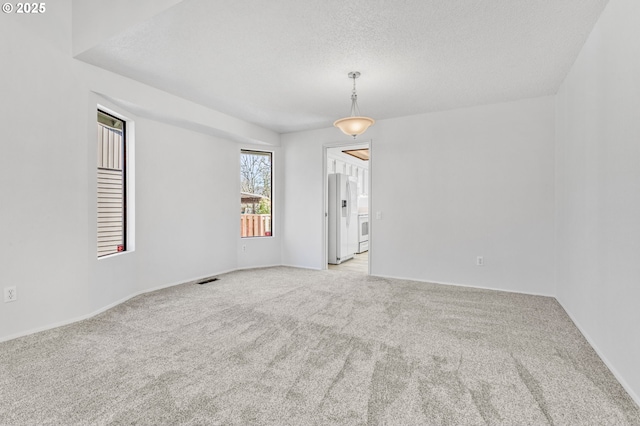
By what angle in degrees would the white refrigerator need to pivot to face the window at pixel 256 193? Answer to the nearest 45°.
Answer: approximately 90° to its right

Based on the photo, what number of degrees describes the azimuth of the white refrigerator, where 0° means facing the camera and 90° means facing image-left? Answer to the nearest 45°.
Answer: approximately 315°

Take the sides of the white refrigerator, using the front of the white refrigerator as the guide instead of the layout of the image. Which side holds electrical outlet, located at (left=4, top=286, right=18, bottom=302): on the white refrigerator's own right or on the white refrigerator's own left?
on the white refrigerator's own right

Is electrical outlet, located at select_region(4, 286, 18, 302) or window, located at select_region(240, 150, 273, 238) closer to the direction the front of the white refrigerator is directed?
the electrical outlet

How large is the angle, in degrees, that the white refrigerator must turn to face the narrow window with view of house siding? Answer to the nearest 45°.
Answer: approximately 90° to its right

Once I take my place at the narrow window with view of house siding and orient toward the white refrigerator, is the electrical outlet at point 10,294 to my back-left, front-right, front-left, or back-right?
back-right
